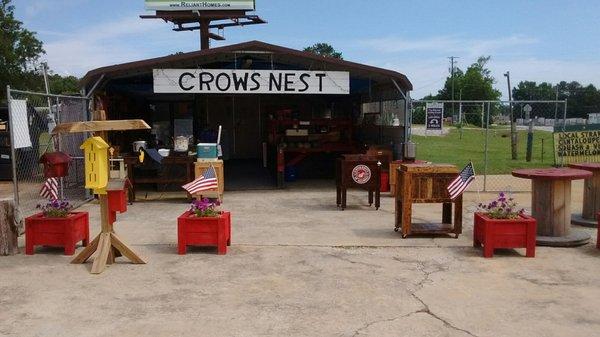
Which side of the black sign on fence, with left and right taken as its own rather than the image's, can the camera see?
front

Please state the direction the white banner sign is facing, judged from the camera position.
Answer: facing the viewer

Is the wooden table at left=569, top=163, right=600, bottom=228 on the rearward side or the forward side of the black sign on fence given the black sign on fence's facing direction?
on the forward side

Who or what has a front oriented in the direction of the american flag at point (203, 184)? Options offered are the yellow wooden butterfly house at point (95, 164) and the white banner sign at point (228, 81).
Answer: the white banner sign

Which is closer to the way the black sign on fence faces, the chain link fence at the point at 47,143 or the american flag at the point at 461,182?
the american flag

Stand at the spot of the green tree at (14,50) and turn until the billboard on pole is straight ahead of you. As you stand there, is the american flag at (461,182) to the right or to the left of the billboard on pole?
right

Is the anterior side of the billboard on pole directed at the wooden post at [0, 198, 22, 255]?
yes

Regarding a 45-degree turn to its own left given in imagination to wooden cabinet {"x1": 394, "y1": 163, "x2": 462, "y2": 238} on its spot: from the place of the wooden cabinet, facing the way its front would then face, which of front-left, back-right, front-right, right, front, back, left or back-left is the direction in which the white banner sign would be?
back

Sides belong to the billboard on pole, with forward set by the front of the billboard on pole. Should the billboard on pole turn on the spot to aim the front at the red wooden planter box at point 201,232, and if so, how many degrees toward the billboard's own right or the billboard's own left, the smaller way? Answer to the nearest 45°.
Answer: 0° — it already faces it

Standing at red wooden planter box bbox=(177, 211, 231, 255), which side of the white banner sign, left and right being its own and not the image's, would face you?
front

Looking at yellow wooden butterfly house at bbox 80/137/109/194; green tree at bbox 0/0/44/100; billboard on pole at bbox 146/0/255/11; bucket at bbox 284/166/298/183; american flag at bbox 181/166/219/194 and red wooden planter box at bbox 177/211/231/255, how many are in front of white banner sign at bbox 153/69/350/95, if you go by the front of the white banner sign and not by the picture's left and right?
3

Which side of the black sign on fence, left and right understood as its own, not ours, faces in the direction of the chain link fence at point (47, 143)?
right

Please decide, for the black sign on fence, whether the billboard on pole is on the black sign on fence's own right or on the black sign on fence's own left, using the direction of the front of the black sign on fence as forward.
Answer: on the black sign on fence's own right

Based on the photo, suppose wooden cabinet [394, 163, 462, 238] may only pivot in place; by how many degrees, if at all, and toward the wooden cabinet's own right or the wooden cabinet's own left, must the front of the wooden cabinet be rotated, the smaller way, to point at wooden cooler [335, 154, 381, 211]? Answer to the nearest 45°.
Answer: approximately 135° to the wooden cabinet's own right
